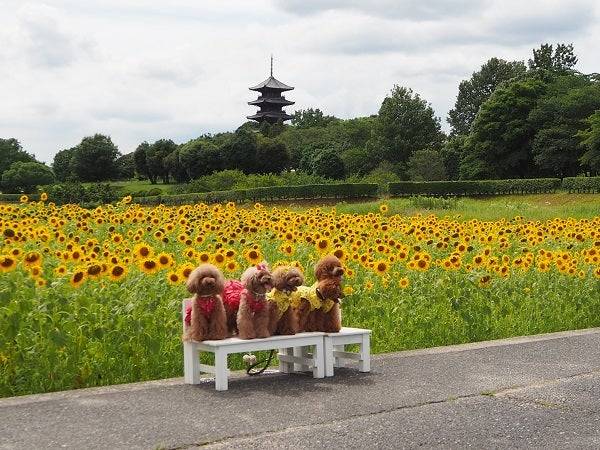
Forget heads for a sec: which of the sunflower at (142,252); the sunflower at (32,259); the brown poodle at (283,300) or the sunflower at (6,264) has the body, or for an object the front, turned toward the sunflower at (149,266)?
the sunflower at (142,252)

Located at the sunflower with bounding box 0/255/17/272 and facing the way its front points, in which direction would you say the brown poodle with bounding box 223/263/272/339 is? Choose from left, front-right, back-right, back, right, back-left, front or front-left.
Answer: front-left

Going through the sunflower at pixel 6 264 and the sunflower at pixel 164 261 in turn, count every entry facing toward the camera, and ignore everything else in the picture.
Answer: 2

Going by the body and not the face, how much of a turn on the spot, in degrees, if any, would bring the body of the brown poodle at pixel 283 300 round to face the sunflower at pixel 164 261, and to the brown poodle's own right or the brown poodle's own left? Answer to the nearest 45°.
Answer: approximately 180°

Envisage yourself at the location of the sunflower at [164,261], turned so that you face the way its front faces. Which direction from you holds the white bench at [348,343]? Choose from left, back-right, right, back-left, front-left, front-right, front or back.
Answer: front-left

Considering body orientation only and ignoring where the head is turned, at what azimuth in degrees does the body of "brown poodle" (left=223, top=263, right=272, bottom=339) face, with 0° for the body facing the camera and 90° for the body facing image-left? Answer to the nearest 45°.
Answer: approximately 315°

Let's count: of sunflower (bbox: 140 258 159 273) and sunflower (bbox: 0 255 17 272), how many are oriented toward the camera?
2

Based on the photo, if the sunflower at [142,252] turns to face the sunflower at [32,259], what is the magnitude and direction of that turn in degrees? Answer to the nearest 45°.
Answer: approximately 45° to its right

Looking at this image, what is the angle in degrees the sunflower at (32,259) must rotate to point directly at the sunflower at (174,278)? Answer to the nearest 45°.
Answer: approximately 90° to its left

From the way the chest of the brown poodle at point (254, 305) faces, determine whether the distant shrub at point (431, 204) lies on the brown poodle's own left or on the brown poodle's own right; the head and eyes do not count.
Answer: on the brown poodle's own left

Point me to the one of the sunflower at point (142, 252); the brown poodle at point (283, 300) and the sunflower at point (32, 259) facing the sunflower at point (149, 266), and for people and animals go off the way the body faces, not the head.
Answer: the sunflower at point (142, 252)
